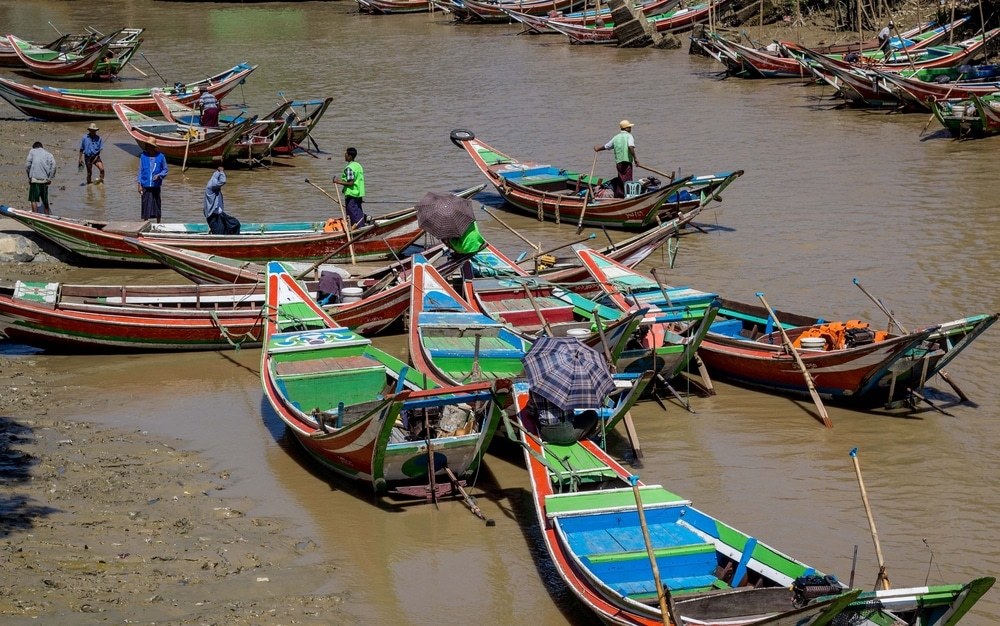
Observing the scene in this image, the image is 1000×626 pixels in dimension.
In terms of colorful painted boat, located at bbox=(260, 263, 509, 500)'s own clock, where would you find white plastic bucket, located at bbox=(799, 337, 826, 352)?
The white plastic bucket is roughly at 4 o'clock from the colorful painted boat.

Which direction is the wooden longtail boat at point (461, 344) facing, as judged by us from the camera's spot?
facing away from the viewer and to the left of the viewer

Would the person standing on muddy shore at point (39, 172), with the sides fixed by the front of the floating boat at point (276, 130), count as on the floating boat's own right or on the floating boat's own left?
on the floating boat's own left

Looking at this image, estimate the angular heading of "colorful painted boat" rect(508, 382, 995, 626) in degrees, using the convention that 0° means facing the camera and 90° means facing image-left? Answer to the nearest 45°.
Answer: approximately 135°

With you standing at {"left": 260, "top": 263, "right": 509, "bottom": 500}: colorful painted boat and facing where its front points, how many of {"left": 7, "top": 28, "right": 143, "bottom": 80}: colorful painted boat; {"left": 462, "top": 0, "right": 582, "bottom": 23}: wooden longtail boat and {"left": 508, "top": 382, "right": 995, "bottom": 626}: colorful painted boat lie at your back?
1

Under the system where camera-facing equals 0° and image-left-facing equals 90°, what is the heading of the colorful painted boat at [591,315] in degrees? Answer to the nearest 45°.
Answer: approximately 135°

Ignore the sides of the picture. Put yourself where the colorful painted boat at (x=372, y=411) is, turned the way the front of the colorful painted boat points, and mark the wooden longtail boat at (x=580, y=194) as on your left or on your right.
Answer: on your right

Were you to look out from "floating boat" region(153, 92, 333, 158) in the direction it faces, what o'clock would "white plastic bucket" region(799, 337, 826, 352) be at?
The white plastic bucket is roughly at 7 o'clock from the floating boat.

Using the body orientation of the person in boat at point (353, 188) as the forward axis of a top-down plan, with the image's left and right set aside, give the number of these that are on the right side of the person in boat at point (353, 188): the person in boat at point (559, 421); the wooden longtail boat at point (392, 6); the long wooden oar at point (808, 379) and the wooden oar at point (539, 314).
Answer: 1

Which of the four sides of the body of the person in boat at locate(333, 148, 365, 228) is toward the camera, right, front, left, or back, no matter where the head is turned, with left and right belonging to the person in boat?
left
